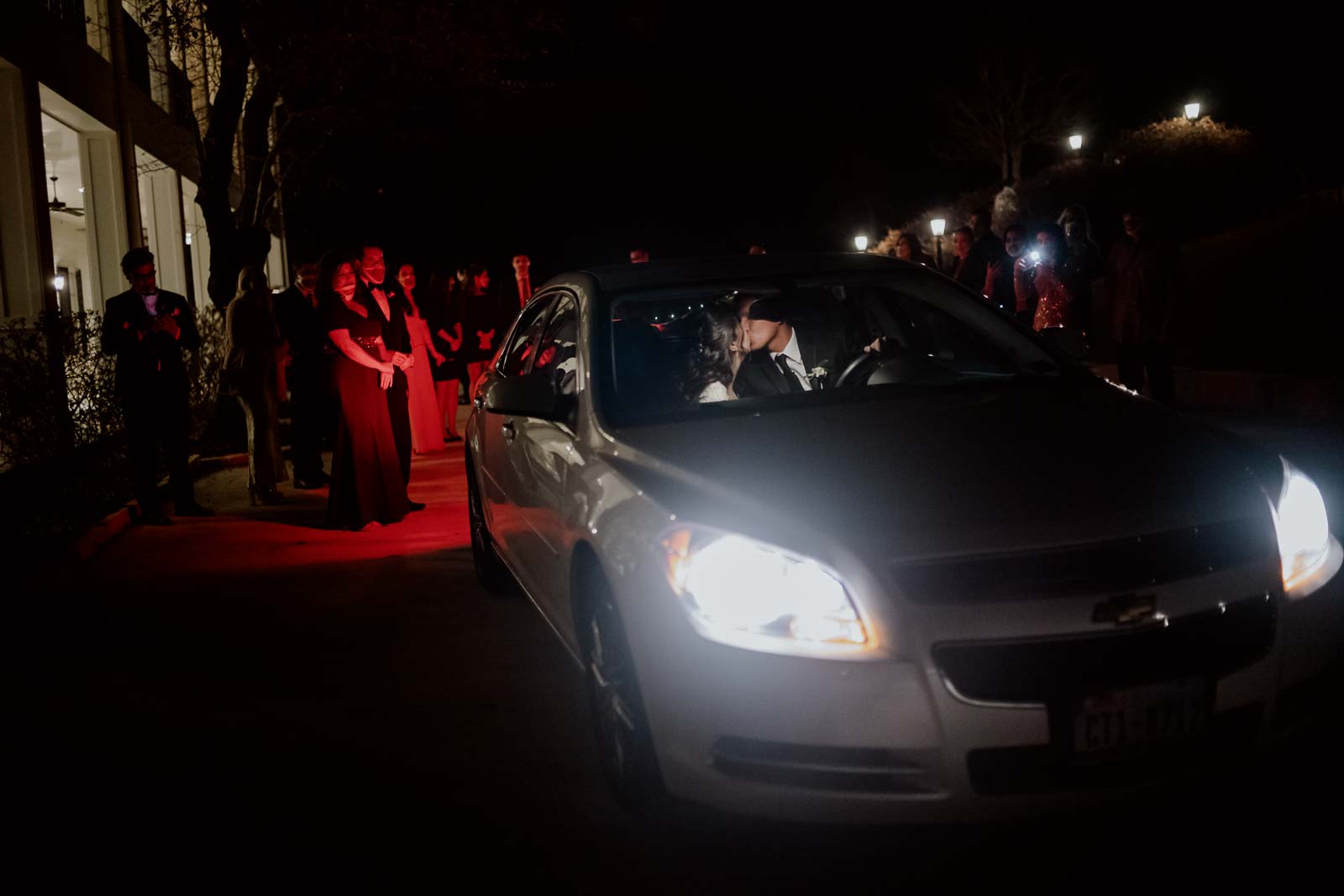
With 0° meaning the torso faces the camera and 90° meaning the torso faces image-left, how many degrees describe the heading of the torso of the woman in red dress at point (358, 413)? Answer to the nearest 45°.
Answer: approximately 315°

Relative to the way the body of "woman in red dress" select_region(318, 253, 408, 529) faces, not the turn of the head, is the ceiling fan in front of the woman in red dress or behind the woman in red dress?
behind

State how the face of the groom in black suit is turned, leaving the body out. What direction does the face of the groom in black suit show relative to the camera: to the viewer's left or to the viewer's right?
to the viewer's left

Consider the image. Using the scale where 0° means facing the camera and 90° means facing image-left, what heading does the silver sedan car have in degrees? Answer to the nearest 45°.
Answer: approximately 315°

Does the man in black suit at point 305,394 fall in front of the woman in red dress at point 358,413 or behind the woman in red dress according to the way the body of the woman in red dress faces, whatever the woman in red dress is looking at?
behind
